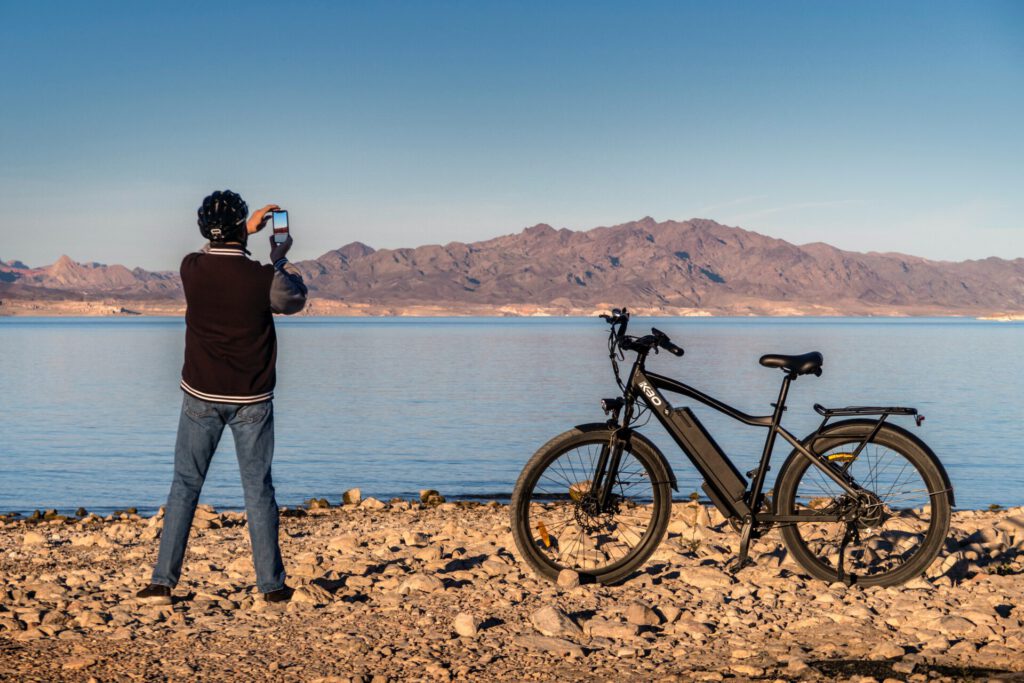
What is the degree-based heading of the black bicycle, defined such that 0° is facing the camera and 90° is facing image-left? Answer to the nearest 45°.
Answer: approximately 90°

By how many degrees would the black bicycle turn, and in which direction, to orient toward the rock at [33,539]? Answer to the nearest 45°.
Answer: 0° — it already faces it

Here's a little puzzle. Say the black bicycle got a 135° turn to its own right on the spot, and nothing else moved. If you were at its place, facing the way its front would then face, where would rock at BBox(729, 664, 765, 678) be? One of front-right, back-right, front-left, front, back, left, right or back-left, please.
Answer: back-right

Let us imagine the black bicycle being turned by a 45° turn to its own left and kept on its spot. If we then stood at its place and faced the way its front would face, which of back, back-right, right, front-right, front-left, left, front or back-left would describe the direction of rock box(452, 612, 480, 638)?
front

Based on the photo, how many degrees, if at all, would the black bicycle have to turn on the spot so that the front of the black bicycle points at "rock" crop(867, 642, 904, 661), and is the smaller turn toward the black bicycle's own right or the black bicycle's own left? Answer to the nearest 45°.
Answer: approximately 135° to the black bicycle's own left

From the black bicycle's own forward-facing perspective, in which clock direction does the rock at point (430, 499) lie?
The rock is roughly at 2 o'clock from the black bicycle.

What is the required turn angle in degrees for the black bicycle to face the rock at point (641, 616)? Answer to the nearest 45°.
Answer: approximately 45° to its left

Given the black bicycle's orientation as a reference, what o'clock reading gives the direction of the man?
The man is roughly at 11 o'clock from the black bicycle.

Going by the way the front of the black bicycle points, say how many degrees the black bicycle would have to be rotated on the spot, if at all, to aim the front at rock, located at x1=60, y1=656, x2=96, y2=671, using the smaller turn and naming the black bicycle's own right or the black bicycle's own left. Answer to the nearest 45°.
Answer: approximately 45° to the black bicycle's own left

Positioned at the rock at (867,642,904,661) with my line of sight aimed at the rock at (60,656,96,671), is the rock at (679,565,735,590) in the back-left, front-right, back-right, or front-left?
front-right

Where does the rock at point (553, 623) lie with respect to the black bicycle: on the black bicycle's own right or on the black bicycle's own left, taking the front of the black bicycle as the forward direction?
on the black bicycle's own left

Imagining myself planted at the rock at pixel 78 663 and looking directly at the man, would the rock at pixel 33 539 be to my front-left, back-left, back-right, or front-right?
front-left
